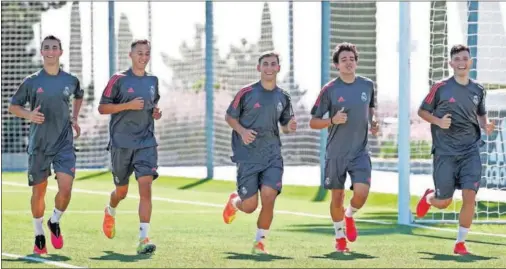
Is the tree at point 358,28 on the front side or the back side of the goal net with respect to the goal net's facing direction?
on the back side

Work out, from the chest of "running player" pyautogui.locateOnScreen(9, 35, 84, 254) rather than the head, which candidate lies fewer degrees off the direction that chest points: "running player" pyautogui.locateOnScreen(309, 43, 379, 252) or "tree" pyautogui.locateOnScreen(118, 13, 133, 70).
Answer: the running player

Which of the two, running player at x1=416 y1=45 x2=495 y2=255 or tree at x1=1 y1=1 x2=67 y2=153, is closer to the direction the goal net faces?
the running player

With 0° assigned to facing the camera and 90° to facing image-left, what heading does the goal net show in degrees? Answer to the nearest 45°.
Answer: approximately 0°

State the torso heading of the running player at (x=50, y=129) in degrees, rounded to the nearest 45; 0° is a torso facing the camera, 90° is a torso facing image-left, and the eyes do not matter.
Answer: approximately 0°

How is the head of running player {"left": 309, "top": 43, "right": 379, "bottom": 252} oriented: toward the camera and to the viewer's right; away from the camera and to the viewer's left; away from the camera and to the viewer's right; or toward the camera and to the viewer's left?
toward the camera and to the viewer's right

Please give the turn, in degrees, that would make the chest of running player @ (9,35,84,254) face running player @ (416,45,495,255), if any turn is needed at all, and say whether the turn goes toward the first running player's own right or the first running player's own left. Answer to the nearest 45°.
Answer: approximately 90° to the first running player's own left

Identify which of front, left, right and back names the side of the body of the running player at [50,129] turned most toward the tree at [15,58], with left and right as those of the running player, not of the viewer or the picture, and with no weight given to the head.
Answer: back
